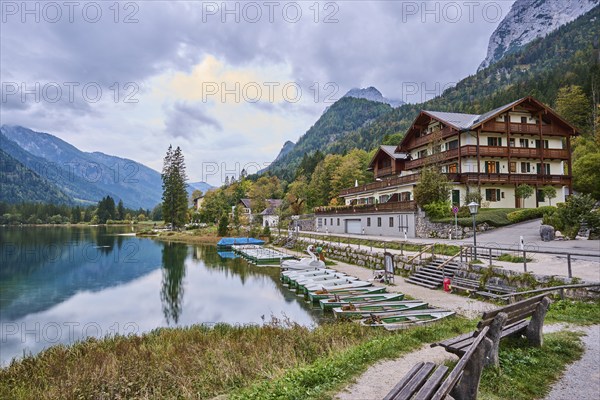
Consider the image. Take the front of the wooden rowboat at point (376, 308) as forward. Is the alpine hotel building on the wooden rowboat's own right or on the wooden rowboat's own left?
on the wooden rowboat's own left

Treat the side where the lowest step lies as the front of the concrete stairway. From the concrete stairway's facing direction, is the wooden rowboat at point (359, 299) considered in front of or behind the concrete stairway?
in front

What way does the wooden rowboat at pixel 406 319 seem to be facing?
to the viewer's right

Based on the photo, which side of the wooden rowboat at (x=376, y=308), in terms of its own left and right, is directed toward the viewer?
right

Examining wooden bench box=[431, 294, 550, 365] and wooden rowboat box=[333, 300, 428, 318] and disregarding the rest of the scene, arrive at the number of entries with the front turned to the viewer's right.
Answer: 1

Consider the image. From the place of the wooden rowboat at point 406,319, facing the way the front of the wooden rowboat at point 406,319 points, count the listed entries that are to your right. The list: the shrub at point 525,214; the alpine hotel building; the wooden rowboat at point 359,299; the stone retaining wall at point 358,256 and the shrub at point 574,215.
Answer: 0

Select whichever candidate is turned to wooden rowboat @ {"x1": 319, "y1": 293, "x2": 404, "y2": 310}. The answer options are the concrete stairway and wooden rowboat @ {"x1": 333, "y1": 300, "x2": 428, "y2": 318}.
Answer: the concrete stairway

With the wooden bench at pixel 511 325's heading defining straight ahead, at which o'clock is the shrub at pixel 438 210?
The shrub is roughly at 1 o'clock from the wooden bench.

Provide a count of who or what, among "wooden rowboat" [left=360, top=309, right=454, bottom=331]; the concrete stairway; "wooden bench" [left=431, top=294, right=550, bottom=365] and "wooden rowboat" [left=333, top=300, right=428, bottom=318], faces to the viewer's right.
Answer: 2

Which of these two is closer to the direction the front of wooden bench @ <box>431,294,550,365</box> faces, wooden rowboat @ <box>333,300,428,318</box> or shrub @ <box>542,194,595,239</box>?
the wooden rowboat

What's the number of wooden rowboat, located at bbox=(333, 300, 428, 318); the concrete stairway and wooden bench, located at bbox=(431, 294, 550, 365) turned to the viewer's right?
1

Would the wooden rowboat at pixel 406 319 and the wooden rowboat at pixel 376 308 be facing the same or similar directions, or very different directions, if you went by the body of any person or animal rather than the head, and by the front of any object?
same or similar directions

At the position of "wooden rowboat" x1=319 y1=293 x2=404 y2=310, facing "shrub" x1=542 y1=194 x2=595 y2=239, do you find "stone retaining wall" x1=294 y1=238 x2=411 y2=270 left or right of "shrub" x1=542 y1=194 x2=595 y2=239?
left

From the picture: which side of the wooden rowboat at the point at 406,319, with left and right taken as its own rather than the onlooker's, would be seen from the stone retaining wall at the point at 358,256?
left

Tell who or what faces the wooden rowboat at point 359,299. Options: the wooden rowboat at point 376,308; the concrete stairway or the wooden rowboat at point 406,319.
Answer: the concrete stairway

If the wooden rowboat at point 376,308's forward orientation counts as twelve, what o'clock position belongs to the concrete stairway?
The concrete stairway is roughly at 10 o'clock from the wooden rowboat.

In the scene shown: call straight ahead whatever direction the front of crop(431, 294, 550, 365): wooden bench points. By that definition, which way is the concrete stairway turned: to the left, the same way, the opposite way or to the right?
to the left

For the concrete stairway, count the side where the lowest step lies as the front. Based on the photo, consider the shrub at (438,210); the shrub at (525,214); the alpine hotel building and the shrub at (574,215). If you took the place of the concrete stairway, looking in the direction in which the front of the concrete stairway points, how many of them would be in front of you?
0

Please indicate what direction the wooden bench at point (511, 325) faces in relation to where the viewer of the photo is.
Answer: facing away from the viewer and to the left of the viewer

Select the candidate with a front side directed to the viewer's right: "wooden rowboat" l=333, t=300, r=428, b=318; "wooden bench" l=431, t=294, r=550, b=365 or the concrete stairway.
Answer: the wooden rowboat

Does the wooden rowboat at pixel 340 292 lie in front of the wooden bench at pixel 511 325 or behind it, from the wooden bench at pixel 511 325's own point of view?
in front
